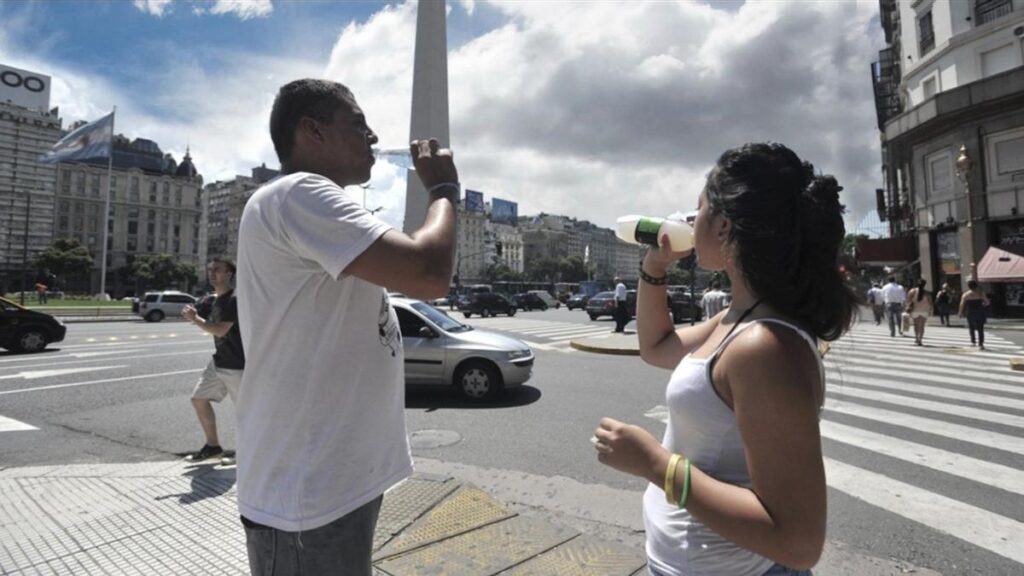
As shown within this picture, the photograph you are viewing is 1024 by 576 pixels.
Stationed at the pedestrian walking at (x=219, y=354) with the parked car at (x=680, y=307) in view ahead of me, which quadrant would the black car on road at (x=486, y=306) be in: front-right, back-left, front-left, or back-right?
front-left

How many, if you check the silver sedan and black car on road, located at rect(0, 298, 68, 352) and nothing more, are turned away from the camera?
0

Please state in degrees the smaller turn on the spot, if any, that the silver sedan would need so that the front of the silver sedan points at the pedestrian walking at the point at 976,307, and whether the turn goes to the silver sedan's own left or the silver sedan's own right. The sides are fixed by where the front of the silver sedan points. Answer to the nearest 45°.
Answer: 0° — it already faces them

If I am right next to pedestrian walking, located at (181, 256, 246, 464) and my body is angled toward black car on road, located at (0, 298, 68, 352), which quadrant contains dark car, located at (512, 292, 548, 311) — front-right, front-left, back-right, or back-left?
front-right

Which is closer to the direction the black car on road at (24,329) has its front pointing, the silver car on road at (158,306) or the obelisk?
the obelisk

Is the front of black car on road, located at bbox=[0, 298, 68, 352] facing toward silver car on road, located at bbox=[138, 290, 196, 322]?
no

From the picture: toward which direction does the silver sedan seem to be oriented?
to the viewer's right
